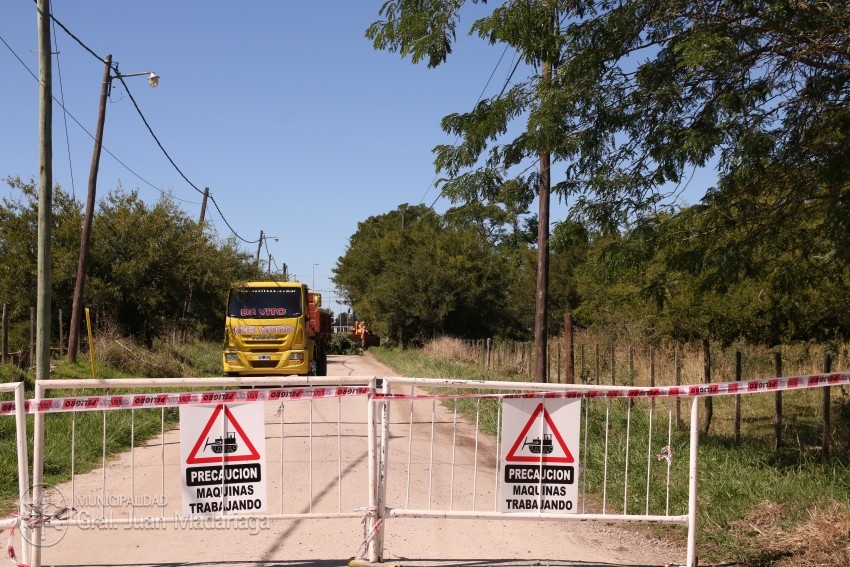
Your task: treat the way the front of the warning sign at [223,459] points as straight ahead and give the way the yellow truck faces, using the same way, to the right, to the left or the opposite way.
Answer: the same way

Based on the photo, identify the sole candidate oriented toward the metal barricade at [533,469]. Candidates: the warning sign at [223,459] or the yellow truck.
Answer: the yellow truck

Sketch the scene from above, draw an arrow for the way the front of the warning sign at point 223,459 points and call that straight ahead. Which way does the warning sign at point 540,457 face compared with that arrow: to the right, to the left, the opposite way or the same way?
the same way

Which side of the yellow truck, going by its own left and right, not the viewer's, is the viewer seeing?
front

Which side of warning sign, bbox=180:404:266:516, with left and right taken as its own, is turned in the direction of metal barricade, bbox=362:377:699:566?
left

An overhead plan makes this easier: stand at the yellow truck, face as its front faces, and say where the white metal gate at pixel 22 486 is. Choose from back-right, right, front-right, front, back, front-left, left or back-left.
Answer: front

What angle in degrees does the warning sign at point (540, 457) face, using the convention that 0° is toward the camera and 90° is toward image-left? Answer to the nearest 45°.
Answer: approximately 0°

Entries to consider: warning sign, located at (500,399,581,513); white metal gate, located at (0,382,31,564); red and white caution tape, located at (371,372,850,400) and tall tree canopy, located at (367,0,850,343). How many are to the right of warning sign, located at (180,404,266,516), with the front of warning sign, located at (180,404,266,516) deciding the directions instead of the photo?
1

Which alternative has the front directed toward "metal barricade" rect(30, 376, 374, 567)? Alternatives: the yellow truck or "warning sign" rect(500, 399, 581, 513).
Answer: the yellow truck

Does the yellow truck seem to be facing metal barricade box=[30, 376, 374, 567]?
yes

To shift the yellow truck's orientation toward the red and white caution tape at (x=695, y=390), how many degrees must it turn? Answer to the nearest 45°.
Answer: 0° — it already faces it

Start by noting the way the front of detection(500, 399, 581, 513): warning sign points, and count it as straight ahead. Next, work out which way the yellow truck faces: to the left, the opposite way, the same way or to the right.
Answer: the same way
